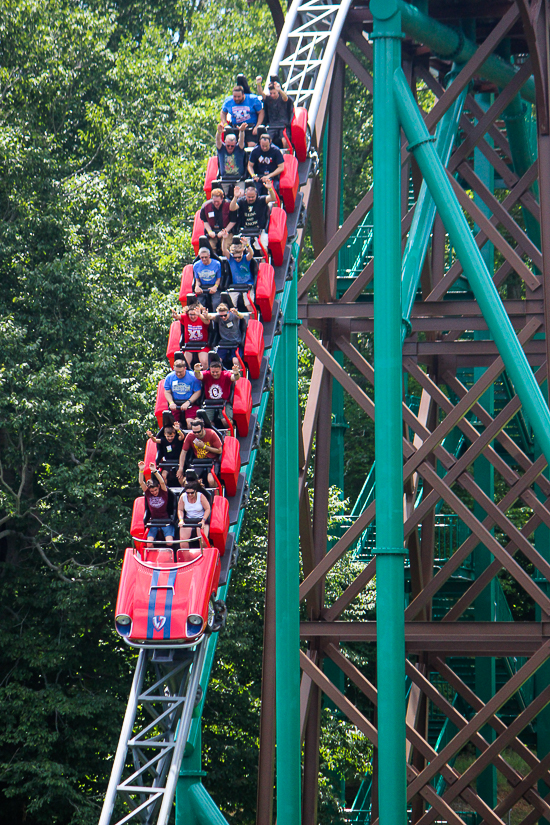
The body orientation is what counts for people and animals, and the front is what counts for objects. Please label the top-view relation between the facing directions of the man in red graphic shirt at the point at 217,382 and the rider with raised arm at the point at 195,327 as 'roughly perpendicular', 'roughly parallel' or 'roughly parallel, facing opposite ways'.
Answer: roughly parallel

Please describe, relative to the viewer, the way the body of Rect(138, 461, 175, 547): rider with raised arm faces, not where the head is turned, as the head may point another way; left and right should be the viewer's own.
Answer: facing the viewer

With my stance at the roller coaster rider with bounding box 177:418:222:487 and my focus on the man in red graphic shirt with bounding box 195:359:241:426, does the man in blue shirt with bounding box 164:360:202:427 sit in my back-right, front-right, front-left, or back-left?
front-left

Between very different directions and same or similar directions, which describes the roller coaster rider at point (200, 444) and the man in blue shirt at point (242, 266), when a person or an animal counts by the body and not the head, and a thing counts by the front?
same or similar directions

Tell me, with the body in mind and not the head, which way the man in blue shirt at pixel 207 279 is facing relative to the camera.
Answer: toward the camera

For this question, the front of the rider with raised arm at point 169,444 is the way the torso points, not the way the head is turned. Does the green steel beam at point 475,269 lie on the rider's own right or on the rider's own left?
on the rider's own left

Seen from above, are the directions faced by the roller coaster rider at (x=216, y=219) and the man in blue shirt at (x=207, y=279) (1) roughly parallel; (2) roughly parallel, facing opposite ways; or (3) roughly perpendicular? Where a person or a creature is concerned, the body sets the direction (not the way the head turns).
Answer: roughly parallel

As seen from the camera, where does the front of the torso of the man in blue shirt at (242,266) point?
toward the camera
